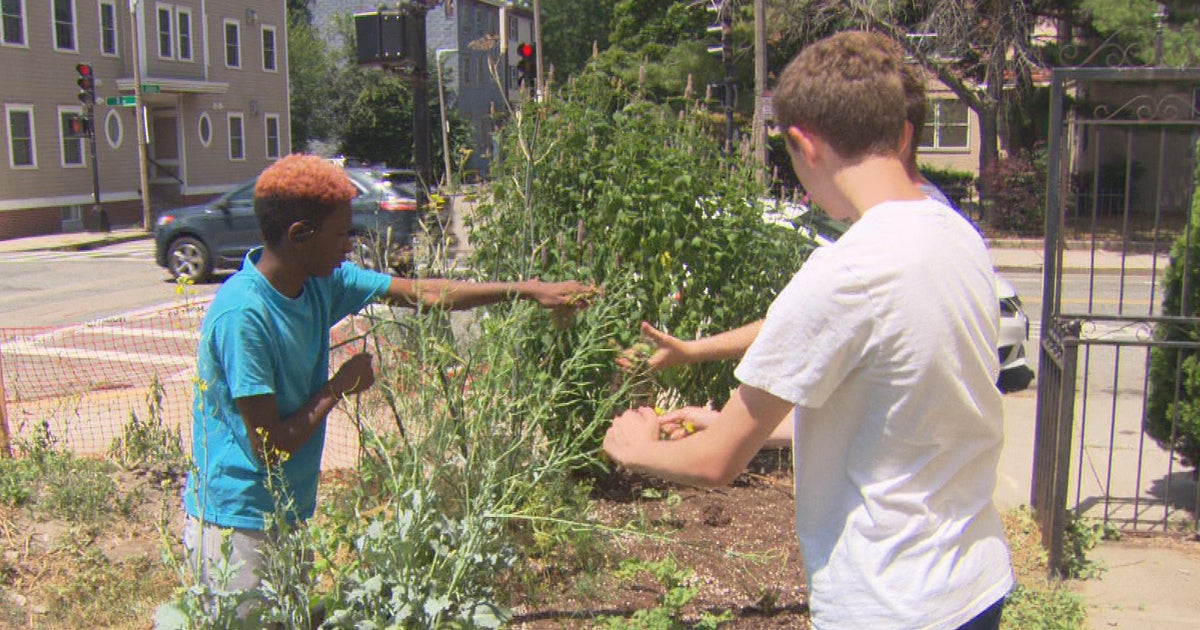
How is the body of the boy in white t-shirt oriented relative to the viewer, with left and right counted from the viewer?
facing away from the viewer and to the left of the viewer

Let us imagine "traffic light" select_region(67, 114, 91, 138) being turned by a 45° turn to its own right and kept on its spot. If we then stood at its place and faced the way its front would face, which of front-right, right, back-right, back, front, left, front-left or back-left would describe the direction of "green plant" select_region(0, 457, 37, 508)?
left

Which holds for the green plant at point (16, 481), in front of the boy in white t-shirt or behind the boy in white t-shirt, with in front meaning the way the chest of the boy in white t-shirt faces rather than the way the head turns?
in front

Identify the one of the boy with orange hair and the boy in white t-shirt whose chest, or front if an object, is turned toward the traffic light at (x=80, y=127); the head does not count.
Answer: the boy in white t-shirt

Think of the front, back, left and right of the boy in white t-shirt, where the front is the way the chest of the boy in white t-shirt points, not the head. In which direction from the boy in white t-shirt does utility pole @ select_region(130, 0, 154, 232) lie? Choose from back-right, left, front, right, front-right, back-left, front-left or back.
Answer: front

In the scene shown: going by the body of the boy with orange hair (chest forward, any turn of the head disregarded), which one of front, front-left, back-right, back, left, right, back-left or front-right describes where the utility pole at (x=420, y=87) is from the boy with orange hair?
left

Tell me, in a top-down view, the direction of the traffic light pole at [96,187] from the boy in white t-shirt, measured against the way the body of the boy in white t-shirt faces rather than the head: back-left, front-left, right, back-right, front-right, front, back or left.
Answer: front

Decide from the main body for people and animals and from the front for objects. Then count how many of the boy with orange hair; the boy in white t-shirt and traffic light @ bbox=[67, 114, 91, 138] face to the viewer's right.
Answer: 1

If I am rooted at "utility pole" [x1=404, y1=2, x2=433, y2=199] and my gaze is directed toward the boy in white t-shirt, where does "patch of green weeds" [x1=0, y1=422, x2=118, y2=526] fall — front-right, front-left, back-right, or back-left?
front-right

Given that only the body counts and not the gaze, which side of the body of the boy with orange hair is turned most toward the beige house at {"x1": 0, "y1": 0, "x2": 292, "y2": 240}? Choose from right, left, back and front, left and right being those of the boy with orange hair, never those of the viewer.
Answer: left

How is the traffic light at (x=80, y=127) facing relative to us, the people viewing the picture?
facing the viewer and to the left of the viewer

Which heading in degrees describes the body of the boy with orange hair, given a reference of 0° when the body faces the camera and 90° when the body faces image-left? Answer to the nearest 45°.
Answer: approximately 270°

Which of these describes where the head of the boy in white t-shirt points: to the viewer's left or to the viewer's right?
to the viewer's left

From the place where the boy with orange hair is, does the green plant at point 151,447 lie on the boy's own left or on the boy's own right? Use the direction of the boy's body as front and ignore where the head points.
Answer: on the boy's own left

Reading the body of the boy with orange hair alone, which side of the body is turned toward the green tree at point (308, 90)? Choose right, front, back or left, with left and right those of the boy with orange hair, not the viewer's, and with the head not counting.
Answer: left

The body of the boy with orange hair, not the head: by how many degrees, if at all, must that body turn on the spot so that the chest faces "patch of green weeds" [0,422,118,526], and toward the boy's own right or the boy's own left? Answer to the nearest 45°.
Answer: approximately 135° to the boy's own left
